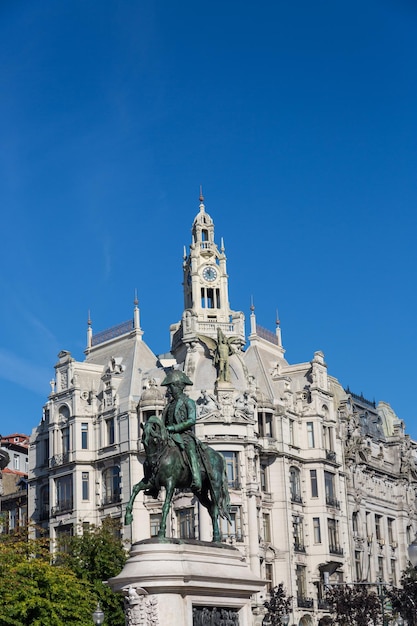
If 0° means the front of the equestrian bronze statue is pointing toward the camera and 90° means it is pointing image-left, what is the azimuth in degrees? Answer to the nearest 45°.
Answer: approximately 45°

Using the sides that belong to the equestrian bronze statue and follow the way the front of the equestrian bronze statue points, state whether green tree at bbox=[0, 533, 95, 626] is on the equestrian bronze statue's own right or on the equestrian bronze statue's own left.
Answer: on the equestrian bronze statue's own right
